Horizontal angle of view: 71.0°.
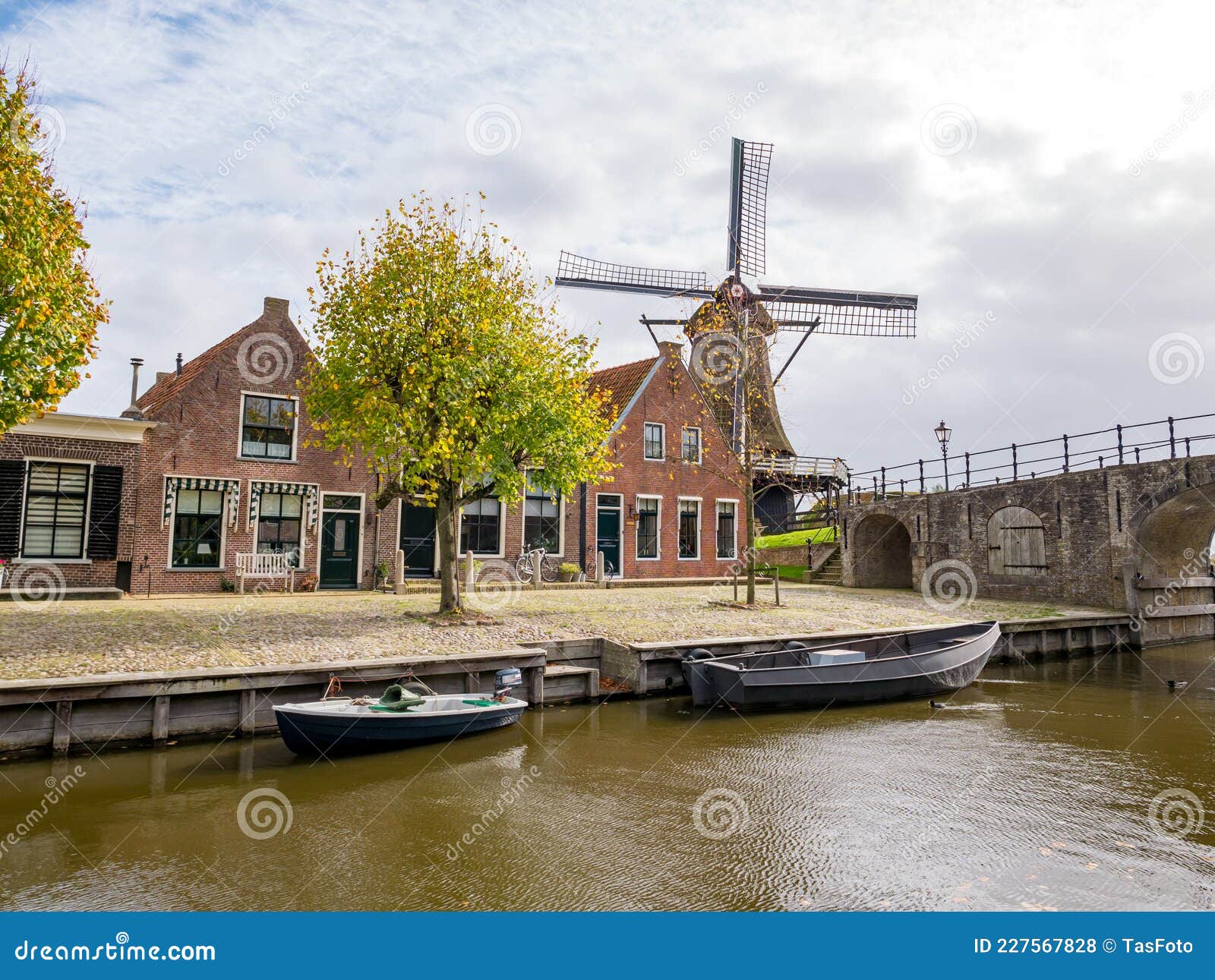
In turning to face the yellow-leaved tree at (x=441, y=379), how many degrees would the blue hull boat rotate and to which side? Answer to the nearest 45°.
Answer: approximately 135° to its right

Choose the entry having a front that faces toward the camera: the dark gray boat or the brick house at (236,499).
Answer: the brick house

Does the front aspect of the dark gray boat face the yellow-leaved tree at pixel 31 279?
no

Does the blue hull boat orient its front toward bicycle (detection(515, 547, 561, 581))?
no

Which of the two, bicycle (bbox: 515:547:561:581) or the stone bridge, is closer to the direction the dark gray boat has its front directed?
the stone bridge

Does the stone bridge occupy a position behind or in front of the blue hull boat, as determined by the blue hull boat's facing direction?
behind

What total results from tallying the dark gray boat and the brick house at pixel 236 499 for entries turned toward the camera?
1

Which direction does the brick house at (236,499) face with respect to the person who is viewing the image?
facing the viewer

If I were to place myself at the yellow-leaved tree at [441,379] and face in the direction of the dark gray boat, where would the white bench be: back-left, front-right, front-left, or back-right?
back-left

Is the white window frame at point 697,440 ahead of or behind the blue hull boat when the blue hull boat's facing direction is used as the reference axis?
behind

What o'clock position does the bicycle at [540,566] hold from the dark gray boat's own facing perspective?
The bicycle is roughly at 9 o'clock from the dark gray boat.

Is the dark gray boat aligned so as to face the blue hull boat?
no

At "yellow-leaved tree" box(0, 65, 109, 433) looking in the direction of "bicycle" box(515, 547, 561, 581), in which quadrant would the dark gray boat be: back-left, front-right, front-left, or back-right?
front-right

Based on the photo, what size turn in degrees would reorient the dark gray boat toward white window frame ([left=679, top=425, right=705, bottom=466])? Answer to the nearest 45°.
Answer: approximately 45° to its left
